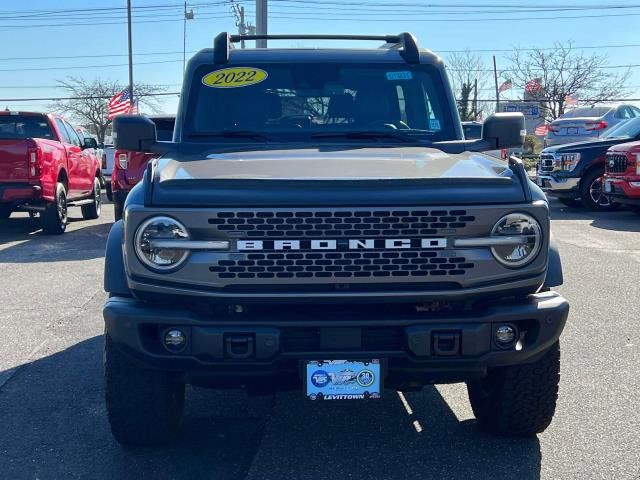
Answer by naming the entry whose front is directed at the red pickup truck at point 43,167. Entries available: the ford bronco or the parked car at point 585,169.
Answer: the parked car

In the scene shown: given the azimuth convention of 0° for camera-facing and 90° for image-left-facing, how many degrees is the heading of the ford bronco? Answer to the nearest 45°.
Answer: approximately 0°

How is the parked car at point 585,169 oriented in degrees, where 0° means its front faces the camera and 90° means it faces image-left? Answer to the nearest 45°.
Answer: approximately 45°

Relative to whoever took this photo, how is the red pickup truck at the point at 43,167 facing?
facing away from the viewer and to the right of the viewer

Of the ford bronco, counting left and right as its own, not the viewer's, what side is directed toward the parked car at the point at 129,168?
back

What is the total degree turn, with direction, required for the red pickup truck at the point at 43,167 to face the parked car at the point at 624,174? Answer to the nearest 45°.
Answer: approximately 45° to its right

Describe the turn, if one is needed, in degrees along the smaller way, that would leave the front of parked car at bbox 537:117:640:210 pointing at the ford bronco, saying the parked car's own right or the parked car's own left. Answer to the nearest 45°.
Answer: approximately 45° to the parked car's own left

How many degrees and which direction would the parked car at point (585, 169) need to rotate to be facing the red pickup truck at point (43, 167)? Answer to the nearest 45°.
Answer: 0° — it already faces it

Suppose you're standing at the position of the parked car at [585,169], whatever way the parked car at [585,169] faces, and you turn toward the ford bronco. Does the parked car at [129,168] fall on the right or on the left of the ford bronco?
right

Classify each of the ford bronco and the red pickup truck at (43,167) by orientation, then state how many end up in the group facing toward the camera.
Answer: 1
